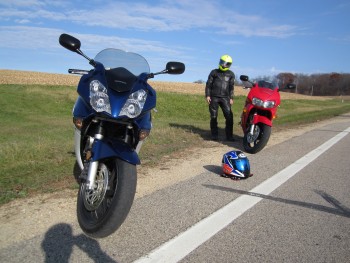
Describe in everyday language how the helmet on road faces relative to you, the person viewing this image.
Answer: facing the viewer and to the right of the viewer

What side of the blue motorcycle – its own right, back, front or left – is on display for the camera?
front

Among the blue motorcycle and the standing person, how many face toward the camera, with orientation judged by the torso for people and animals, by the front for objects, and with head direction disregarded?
2

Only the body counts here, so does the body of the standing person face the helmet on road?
yes

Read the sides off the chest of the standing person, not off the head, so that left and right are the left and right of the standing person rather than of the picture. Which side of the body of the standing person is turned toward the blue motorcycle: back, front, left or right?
front

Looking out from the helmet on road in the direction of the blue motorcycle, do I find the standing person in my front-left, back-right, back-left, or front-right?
back-right

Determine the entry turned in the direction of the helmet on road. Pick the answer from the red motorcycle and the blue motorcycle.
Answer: the red motorcycle

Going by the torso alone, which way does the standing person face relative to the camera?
toward the camera

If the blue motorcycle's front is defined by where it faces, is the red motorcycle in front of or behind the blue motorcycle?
behind

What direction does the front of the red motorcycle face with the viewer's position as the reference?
facing the viewer

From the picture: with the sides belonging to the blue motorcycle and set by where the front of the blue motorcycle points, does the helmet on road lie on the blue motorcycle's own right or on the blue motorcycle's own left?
on the blue motorcycle's own left

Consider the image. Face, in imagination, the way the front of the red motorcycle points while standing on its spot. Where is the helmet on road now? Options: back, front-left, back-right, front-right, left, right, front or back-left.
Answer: front
